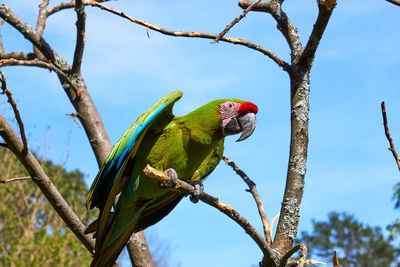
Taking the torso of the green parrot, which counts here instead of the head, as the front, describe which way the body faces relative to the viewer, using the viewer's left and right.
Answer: facing the viewer and to the right of the viewer

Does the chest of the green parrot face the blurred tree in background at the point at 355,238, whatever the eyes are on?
no

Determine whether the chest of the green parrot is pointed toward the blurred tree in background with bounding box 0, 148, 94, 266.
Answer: no

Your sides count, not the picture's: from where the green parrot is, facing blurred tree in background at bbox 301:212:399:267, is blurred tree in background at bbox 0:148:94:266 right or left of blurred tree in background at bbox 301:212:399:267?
left
